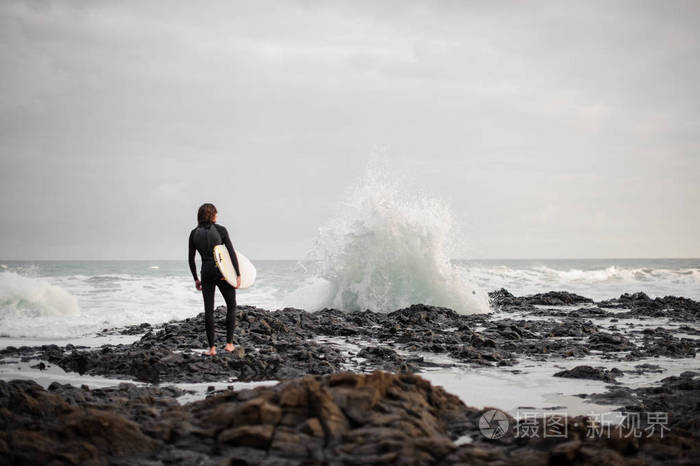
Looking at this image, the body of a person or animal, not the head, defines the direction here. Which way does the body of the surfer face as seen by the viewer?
away from the camera

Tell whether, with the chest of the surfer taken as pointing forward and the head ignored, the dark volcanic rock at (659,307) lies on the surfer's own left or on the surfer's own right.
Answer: on the surfer's own right
